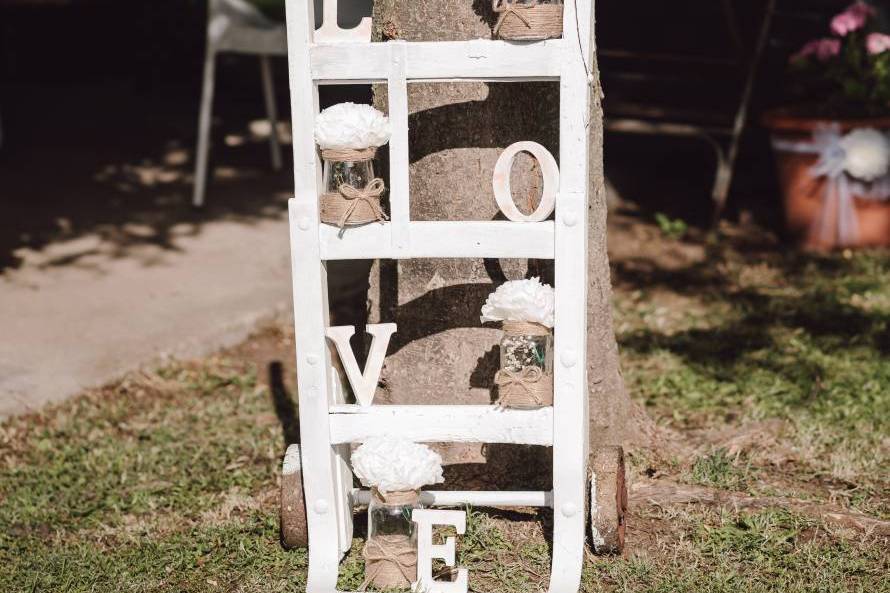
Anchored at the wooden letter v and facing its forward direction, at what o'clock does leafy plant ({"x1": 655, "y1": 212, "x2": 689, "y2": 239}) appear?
The leafy plant is roughly at 7 o'clock from the wooden letter v.

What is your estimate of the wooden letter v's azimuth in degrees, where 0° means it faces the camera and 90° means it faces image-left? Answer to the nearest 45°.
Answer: approximately 0°
